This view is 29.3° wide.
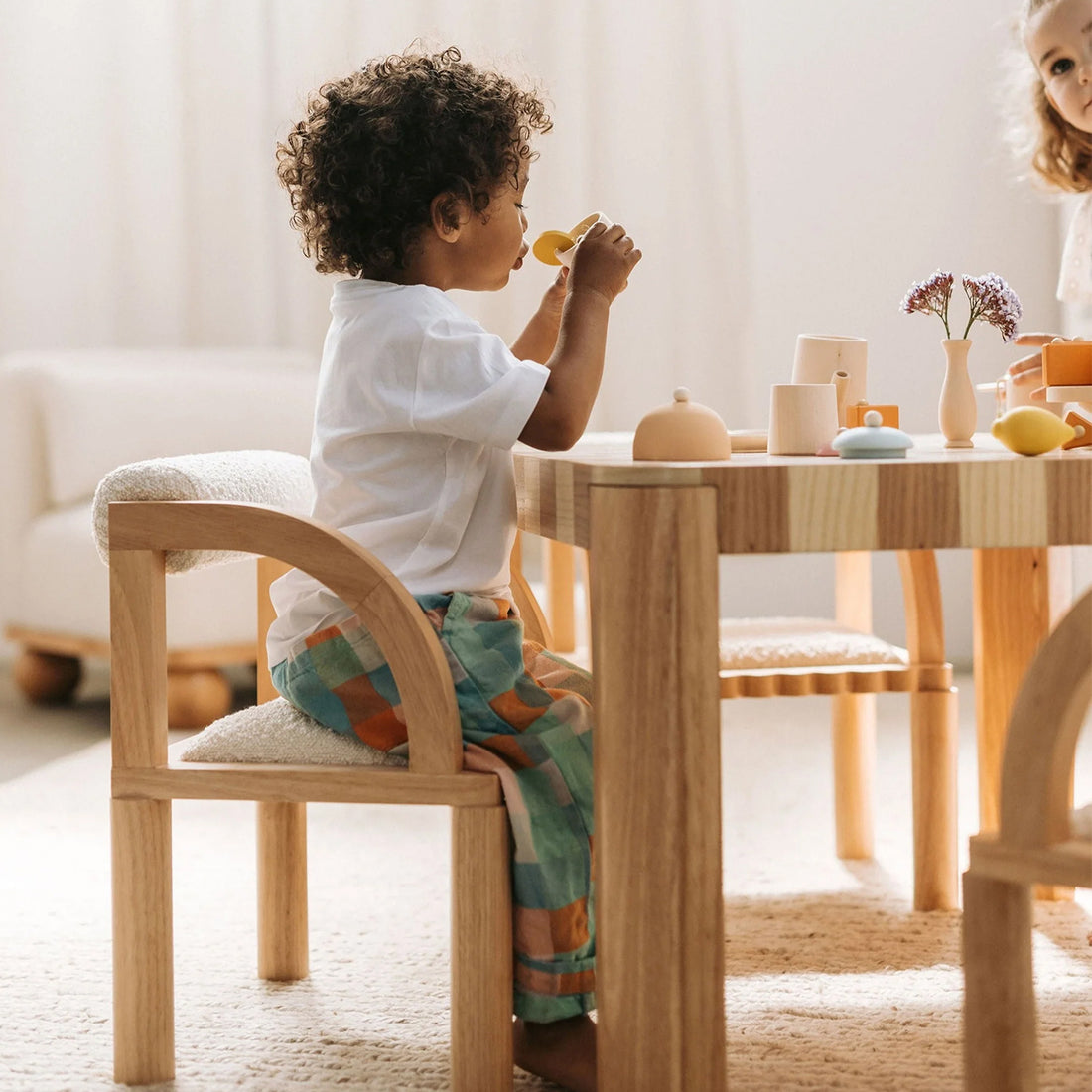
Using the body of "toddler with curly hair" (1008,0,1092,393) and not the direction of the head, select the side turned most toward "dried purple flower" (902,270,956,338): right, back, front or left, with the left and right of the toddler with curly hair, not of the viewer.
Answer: front

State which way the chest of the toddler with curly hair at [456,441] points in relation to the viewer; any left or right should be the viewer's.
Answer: facing to the right of the viewer

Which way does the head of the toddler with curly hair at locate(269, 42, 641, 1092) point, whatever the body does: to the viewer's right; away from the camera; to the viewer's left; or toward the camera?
to the viewer's right

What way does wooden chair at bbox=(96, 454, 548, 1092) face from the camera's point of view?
to the viewer's right
